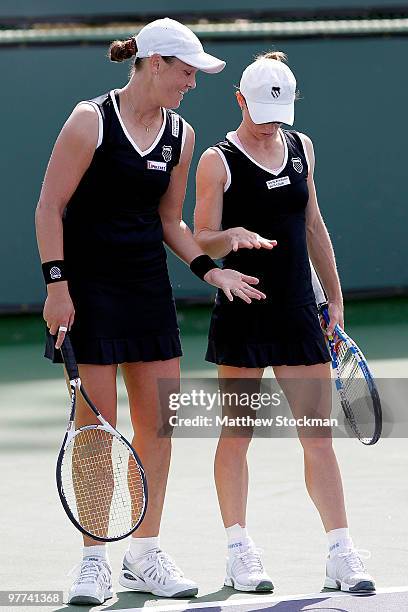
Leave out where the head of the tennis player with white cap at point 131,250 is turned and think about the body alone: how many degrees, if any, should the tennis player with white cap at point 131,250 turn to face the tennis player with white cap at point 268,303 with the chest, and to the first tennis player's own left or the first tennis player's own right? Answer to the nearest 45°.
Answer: approximately 45° to the first tennis player's own left

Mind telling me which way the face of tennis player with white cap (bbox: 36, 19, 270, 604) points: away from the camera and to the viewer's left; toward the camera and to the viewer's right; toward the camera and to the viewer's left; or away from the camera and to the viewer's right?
toward the camera and to the viewer's right

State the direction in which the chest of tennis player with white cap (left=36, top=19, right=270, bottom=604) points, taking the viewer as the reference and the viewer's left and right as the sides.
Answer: facing the viewer and to the right of the viewer
